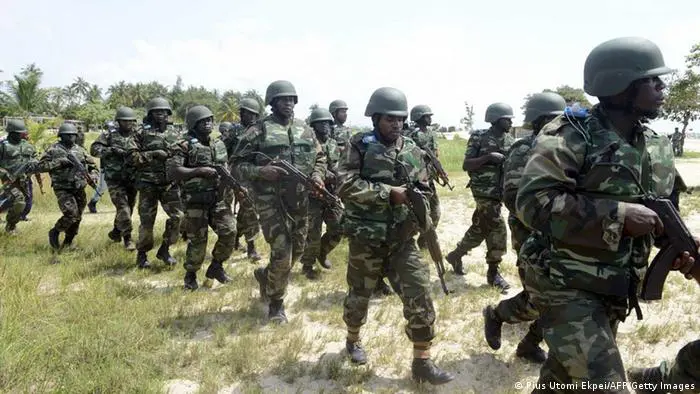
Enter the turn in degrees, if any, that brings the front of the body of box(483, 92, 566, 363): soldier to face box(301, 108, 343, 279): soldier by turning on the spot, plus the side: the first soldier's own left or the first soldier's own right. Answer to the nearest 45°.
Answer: approximately 135° to the first soldier's own left

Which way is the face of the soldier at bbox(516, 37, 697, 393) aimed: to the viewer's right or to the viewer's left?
to the viewer's right

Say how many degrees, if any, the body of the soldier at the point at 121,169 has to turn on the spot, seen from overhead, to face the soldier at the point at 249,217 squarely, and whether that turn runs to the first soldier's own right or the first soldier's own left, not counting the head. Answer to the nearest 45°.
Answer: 0° — they already face them

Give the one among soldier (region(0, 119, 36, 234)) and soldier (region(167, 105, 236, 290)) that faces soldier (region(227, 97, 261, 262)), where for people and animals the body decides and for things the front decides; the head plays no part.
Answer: soldier (region(0, 119, 36, 234))

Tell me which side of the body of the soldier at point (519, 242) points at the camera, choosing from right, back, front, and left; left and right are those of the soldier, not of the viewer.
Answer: right

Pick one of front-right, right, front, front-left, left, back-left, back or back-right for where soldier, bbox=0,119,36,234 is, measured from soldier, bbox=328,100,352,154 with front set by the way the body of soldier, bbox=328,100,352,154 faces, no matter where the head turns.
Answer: back-right

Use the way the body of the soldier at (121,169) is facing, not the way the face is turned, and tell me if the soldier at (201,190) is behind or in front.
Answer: in front

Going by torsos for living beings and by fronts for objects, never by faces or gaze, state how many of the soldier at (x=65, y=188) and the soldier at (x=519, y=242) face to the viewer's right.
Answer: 1
